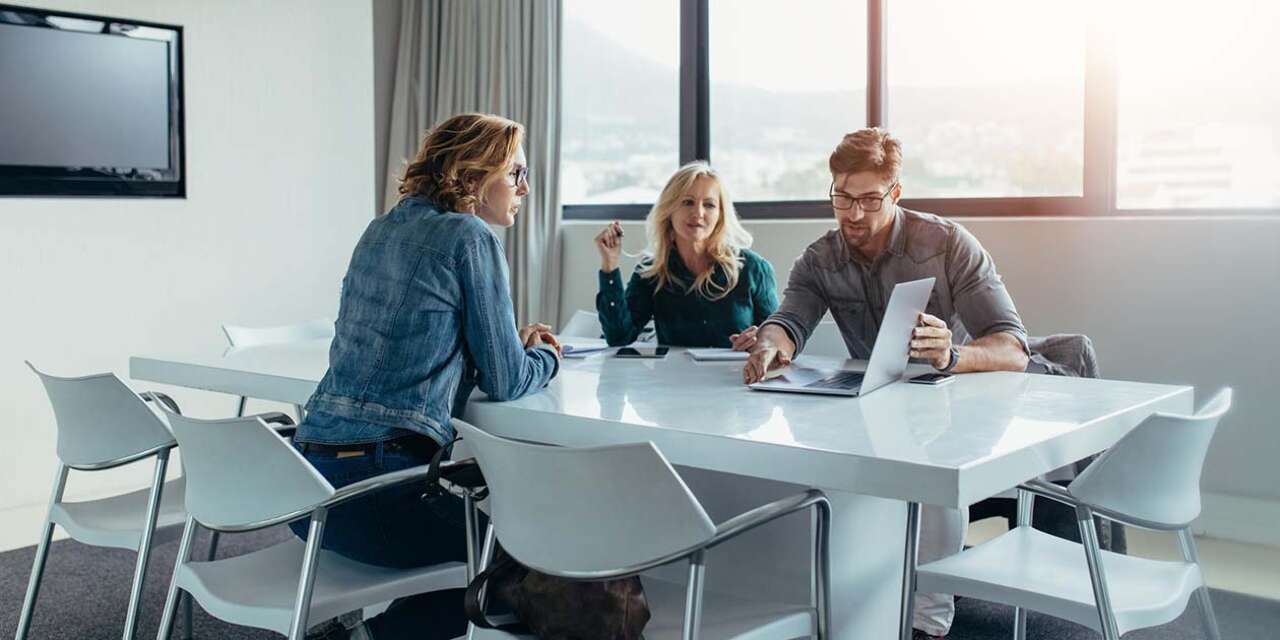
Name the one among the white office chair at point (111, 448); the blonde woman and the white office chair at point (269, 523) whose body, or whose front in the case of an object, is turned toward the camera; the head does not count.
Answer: the blonde woman

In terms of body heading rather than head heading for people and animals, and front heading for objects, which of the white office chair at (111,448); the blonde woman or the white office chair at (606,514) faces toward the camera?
the blonde woman

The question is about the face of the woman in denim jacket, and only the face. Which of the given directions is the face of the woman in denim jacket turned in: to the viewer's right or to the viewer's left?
to the viewer's right

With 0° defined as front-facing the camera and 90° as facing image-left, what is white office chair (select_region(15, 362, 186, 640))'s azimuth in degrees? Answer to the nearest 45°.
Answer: approximately 225°

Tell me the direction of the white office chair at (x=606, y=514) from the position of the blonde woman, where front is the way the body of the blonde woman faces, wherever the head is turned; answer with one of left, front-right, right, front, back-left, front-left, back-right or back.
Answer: front

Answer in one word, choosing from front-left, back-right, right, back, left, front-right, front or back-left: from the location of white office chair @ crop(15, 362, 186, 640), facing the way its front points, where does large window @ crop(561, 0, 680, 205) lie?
front

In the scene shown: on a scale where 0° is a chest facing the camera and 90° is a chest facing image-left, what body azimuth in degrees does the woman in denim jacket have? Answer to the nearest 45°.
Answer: approximately 225°

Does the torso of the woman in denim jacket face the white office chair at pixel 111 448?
no

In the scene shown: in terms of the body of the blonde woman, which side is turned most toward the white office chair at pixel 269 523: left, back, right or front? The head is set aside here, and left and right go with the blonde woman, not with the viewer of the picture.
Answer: front

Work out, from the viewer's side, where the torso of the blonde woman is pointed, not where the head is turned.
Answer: toward the camera

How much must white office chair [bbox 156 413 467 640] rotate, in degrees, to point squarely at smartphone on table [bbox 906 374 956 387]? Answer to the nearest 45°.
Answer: approximately 45° to its right

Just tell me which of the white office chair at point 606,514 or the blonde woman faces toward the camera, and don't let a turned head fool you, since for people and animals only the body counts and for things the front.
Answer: the blonde woman

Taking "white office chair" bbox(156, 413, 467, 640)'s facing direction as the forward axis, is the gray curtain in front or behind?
in front

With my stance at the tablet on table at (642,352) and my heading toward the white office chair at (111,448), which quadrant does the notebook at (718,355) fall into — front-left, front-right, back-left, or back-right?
back-left
